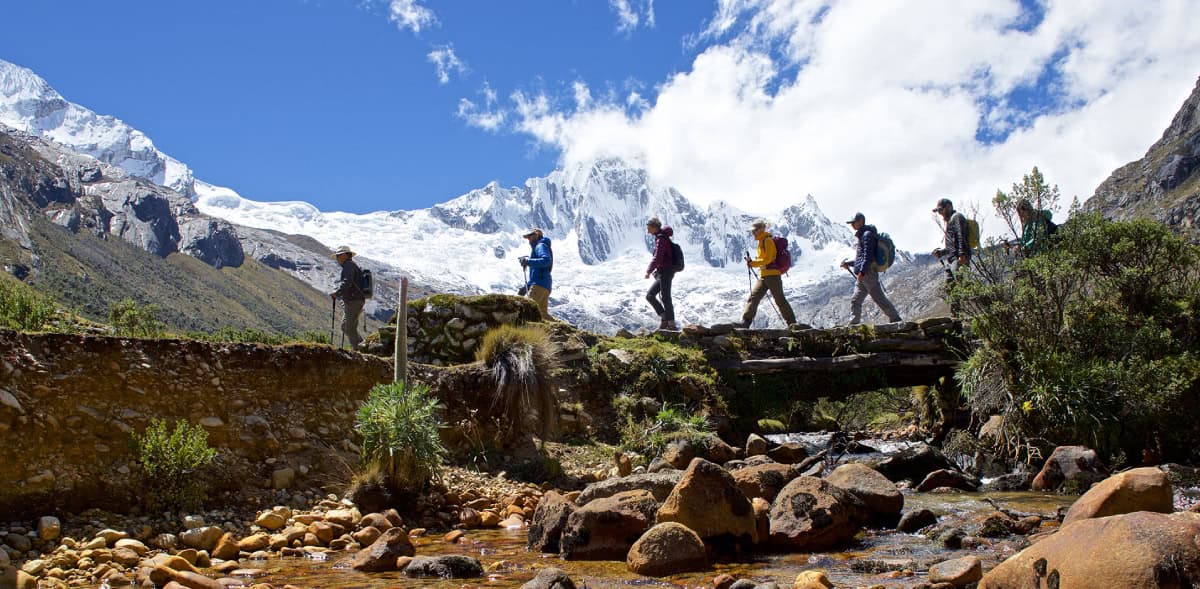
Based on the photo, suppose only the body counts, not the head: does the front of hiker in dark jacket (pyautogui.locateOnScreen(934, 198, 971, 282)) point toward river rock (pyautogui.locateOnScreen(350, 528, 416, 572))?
no

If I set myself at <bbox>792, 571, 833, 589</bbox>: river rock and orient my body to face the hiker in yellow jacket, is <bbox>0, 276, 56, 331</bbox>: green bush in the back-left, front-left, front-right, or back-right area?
front-left

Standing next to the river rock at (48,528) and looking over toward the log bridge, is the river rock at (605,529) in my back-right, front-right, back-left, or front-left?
front-right

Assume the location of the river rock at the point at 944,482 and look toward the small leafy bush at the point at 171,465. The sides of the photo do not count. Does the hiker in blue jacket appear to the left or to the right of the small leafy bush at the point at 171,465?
right

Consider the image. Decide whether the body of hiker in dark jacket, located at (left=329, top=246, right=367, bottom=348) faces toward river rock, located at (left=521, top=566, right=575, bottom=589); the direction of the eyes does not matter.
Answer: no

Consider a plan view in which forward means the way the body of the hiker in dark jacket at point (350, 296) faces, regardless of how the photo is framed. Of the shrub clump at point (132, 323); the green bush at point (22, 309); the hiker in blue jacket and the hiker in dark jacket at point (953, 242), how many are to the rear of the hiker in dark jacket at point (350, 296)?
2

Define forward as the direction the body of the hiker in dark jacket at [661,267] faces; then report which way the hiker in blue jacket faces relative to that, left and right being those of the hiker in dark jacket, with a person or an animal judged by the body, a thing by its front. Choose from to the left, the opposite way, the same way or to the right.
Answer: the same way

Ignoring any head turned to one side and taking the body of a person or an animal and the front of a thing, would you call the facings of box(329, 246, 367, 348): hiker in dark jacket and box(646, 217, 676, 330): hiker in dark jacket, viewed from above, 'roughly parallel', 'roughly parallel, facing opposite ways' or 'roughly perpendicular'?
roughly parallel

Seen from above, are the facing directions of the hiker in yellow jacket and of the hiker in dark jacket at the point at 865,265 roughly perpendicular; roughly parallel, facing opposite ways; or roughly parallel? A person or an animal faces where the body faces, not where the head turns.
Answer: roughly parallel
